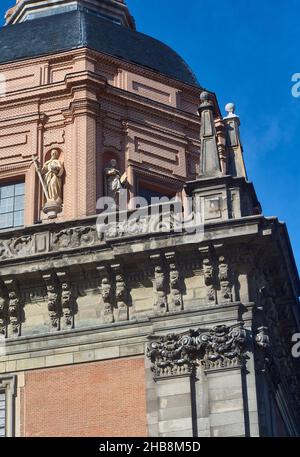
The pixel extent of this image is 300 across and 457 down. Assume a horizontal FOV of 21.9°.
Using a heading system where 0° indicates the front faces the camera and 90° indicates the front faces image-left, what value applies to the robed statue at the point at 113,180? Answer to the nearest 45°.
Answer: approximately 315°
